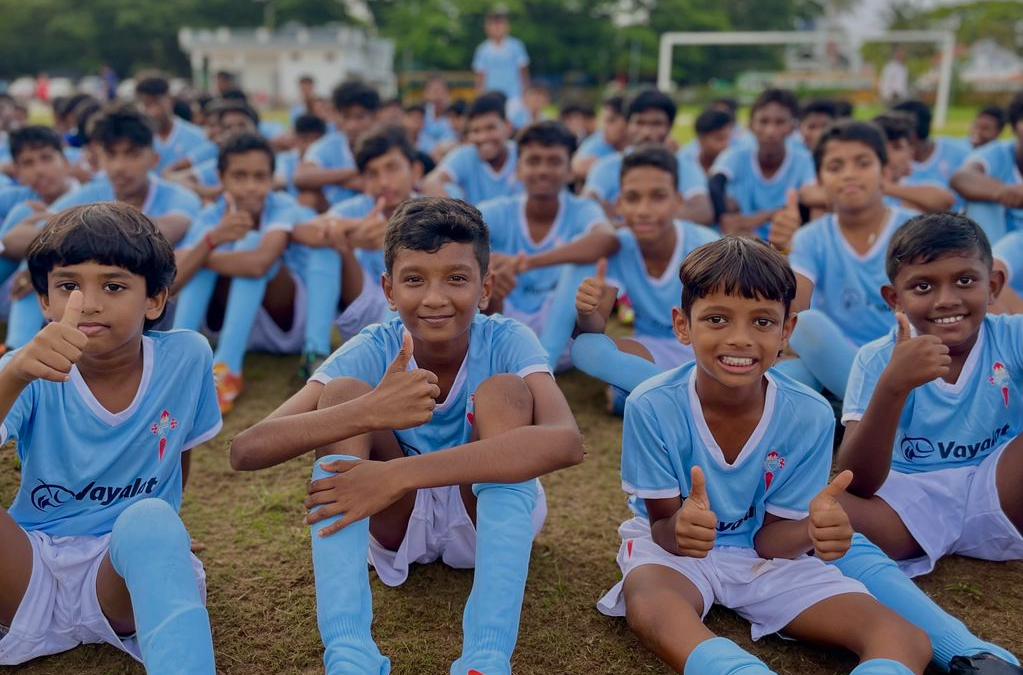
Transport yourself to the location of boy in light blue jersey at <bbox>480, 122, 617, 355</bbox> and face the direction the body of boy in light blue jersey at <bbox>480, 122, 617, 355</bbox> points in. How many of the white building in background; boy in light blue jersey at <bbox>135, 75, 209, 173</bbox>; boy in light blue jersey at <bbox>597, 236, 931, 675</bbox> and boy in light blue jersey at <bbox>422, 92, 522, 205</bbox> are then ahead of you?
1

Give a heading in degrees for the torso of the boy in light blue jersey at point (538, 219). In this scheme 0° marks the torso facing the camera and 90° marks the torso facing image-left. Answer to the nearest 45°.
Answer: approximately 0°

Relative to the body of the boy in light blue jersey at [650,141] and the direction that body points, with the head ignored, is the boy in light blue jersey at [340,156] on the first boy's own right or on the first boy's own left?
on the first boy's own right

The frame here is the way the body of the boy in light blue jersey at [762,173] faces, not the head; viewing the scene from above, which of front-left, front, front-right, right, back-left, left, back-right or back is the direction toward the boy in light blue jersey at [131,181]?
front-right

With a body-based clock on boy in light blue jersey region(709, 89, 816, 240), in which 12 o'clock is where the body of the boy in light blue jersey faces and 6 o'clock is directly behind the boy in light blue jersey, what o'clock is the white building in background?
The white building in background is roughly at 5 o'clock from the boy in light blue jersey.

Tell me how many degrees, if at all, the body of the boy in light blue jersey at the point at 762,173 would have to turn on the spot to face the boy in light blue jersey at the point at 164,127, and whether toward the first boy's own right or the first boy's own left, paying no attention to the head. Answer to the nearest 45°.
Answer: approximately 90° to the first boy's own right

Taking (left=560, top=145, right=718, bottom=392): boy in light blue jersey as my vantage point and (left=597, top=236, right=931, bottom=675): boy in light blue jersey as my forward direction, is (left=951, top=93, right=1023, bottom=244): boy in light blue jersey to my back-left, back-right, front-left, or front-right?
back-left

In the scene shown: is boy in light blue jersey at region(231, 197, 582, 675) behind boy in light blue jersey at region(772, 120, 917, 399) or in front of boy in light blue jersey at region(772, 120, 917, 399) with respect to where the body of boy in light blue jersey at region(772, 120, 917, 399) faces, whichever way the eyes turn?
in front

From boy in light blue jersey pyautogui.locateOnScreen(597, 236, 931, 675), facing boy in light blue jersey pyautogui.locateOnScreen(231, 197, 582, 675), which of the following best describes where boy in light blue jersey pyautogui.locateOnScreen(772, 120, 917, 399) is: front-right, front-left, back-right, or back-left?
back-right
